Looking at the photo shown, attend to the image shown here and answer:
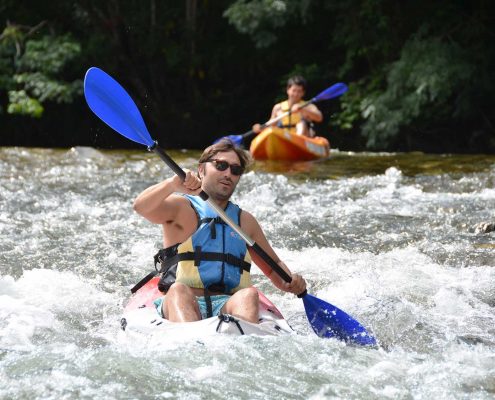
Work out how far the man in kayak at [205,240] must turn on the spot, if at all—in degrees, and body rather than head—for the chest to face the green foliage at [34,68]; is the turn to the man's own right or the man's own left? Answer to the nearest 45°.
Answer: approximately 135° to the man's own left

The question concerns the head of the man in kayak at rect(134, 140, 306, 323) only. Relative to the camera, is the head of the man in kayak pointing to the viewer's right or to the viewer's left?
to the viewer's right

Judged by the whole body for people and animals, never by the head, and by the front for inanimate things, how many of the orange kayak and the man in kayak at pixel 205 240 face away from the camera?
0

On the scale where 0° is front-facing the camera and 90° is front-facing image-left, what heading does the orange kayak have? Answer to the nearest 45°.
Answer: approximately 45°

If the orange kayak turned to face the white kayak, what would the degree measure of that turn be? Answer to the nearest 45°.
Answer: approximately 45° to its left

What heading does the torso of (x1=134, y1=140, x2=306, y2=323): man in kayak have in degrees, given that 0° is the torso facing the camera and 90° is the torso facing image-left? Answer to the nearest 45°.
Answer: approximately 315°

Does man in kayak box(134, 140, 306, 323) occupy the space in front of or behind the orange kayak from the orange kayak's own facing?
in front
